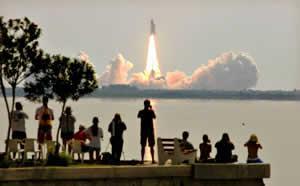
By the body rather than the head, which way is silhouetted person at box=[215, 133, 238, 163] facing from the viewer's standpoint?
away from the camera

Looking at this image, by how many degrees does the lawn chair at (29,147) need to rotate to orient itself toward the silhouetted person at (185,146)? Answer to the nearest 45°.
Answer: approximately 45° to its right

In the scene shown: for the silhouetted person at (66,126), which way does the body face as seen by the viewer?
away from the camera

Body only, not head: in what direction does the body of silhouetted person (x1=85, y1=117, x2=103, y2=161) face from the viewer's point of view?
away from the camera

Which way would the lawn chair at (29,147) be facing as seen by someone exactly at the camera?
facing away from the viewer and to the right of the viewer

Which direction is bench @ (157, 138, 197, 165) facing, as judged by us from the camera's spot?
facing away from the viewer and to the right of the viewer

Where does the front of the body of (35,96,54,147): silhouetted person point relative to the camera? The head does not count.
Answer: away from the camera

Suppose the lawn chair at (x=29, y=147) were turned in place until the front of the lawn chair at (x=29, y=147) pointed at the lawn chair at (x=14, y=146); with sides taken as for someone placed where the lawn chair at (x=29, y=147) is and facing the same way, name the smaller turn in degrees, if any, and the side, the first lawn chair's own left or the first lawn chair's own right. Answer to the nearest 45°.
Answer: approximately 135° to the first lawn chair's own left
